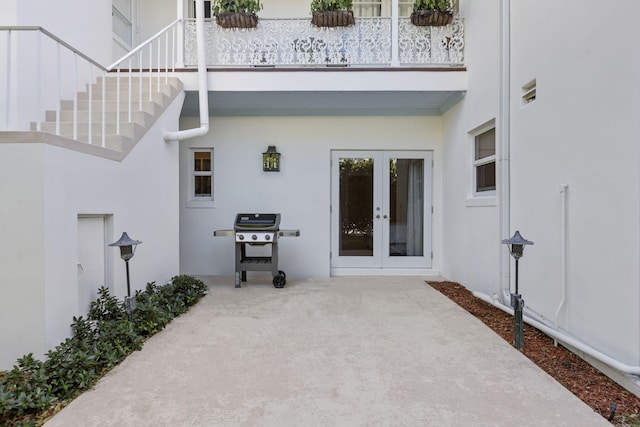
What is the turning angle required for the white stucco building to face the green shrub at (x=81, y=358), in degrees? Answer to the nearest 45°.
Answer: approximately 45° to its right

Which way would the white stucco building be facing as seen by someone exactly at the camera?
facing the viewer

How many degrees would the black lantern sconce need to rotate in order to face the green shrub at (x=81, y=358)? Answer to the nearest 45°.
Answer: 0° — it already faces it

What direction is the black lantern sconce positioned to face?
toward the camera
